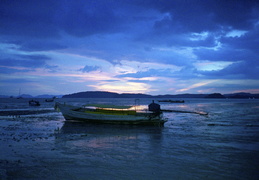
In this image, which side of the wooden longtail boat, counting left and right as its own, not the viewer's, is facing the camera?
left
